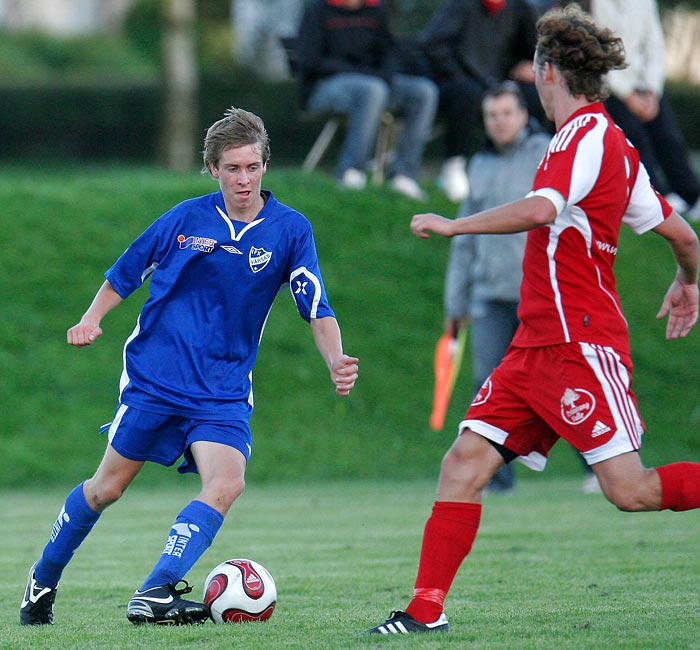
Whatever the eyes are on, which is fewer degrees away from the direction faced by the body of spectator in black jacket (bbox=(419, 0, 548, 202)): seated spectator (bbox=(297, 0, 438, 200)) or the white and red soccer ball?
the white and red soccer ball

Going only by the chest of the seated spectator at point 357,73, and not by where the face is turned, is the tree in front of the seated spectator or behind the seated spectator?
behind

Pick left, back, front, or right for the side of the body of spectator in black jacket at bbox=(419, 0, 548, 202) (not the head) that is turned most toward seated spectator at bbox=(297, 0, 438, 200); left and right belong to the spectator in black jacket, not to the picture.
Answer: right

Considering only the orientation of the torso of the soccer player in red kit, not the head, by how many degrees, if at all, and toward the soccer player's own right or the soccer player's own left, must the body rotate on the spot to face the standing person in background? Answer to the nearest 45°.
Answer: approximately 90° to the soccer player's own right

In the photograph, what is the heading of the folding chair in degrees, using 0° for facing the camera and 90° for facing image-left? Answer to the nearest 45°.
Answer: approximately 315°

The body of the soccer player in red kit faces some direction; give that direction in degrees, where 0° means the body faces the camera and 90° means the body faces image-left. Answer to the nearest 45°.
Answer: approximately 90°

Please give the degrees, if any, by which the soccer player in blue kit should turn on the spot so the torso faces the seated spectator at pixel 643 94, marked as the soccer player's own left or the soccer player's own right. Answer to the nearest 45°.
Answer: approximately 135° to the soccer player's own left

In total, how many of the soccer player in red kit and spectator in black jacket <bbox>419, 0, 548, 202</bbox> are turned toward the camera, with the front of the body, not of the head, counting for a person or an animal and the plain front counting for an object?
1

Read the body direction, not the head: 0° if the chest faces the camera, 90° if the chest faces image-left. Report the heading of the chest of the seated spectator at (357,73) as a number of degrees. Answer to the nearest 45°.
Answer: approximately 315°

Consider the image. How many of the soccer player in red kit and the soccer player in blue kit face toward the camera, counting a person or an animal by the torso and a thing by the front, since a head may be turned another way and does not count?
1

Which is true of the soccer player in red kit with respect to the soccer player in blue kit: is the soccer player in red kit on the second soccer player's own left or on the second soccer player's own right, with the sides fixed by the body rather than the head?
on the second soccer player's own left
